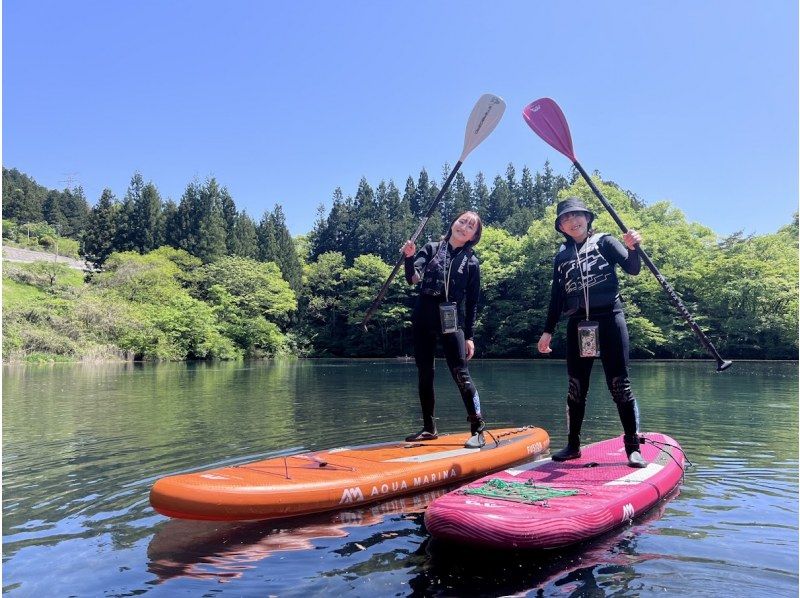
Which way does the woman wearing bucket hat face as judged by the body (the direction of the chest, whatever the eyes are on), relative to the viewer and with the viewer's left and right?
facing the viewer

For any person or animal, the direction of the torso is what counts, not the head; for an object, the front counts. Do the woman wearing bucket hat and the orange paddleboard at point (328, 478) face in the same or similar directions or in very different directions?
same or similar directions

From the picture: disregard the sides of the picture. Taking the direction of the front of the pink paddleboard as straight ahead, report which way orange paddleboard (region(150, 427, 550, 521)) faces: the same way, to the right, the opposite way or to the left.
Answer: the same way

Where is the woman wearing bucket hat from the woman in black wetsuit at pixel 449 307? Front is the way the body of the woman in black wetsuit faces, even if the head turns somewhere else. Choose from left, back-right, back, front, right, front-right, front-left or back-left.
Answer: front-left

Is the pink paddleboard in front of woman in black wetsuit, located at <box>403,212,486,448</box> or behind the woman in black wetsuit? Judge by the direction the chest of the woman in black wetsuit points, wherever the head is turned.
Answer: in front

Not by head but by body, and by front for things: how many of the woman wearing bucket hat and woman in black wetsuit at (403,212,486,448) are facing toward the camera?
2

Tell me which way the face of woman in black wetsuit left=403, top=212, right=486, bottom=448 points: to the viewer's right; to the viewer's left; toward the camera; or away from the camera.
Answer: toward the camera

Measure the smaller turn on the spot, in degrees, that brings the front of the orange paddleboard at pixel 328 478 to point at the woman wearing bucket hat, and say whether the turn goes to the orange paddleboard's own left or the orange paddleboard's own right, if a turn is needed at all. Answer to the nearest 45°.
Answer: approximately 135° to the orange paddleboard's own left

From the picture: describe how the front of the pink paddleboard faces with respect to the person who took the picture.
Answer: facing the viewer and to the left of the viewer

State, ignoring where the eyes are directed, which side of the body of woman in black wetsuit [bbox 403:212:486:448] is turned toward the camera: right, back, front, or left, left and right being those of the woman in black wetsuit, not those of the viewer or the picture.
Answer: front
